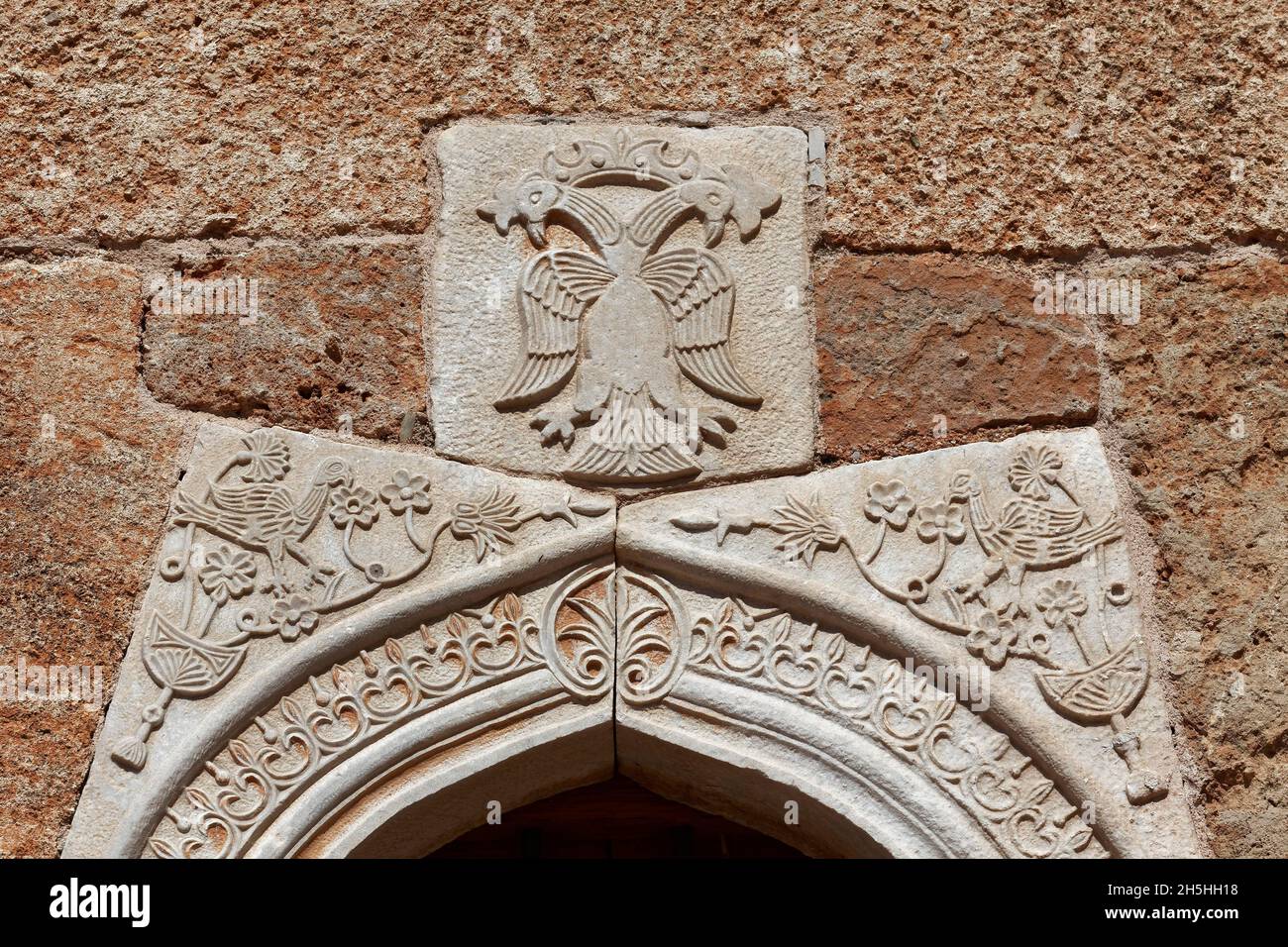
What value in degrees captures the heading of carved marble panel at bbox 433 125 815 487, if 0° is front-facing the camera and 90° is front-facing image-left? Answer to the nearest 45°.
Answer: approximately 0°

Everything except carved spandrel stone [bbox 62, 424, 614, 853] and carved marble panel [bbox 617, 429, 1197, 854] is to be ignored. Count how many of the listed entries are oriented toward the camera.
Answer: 2

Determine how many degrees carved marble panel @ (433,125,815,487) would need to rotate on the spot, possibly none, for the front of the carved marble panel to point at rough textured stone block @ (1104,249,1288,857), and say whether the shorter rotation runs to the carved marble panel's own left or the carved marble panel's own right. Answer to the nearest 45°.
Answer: approximately 90° to the carved marble panel's own left

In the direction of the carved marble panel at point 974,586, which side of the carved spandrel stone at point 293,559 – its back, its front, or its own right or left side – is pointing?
left

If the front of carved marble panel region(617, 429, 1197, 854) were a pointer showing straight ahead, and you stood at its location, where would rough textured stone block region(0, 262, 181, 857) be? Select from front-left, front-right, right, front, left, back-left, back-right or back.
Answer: right

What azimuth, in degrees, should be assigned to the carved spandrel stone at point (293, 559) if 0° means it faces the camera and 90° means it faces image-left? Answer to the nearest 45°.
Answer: approximately 0°

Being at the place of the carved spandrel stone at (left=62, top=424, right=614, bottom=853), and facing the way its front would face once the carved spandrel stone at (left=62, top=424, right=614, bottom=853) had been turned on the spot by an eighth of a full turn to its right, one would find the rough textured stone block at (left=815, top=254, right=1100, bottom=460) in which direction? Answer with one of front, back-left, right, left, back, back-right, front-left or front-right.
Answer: back-left

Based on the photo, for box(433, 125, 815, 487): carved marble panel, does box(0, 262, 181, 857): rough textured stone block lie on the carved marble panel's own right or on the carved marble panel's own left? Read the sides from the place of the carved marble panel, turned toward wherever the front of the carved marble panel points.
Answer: on the carved marble panel's own right
